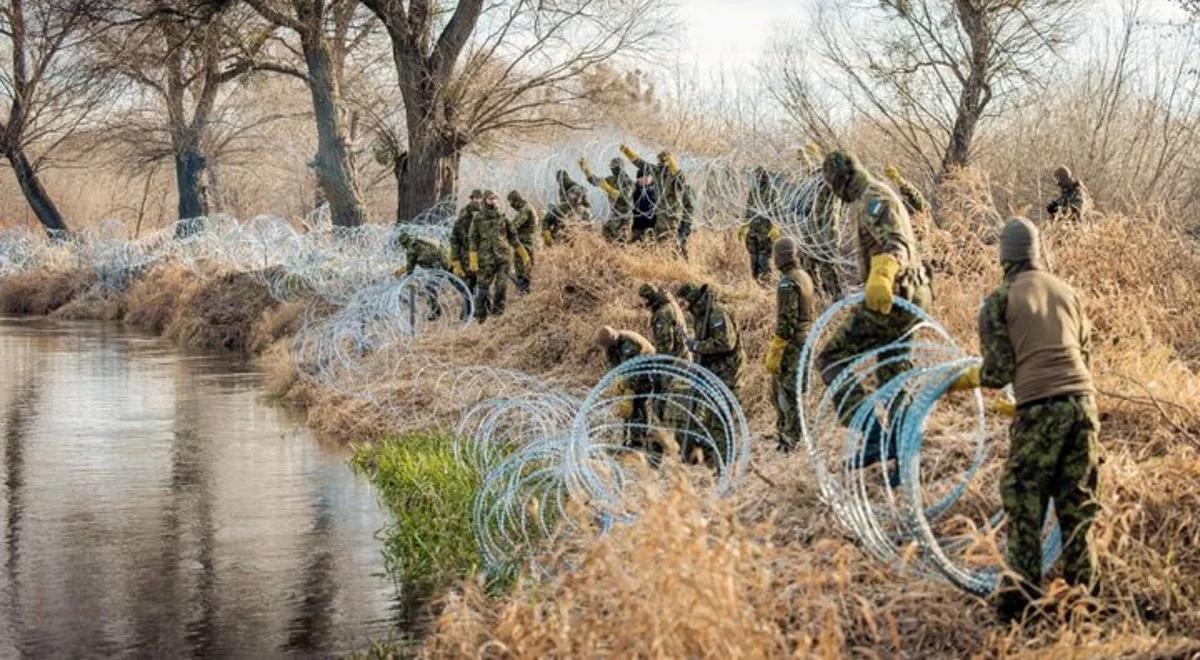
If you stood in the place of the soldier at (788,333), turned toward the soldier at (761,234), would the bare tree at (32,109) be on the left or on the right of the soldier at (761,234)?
left

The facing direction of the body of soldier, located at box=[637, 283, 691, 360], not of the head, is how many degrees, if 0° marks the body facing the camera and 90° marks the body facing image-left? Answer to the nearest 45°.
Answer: approximately 90°

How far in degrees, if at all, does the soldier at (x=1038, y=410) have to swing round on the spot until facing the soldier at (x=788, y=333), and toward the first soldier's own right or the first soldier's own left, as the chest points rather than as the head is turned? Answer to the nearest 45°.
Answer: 0° — they already face them

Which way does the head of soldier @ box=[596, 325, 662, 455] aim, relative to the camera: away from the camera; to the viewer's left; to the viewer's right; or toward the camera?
to the viewer's left

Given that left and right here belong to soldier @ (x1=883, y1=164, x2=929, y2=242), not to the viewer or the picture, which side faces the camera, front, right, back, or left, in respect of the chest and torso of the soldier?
left

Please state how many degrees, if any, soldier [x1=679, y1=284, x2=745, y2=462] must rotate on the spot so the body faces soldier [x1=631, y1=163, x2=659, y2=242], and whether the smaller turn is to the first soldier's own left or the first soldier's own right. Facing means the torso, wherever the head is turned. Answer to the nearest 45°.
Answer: approximately 90° to the first soldier's own right

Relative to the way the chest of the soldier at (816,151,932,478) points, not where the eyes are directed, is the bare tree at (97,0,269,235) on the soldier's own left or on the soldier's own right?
on the soldier's own right

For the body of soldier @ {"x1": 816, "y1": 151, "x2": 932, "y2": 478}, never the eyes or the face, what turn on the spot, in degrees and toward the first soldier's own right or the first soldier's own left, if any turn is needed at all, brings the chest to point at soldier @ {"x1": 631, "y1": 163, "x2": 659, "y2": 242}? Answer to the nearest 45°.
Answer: approximately 90° to the first soldier's own right

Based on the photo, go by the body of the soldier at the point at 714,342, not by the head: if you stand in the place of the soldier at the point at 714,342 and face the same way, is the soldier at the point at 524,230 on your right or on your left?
on your right

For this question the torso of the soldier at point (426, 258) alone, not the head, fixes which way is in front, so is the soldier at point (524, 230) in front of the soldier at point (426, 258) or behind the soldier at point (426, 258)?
behind

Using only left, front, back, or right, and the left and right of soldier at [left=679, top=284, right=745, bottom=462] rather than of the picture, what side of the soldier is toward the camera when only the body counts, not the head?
left

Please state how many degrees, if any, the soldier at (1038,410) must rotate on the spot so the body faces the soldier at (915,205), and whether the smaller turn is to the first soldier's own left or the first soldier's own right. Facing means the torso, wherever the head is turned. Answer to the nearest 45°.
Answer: approximately 45° to the first soldier's own right
